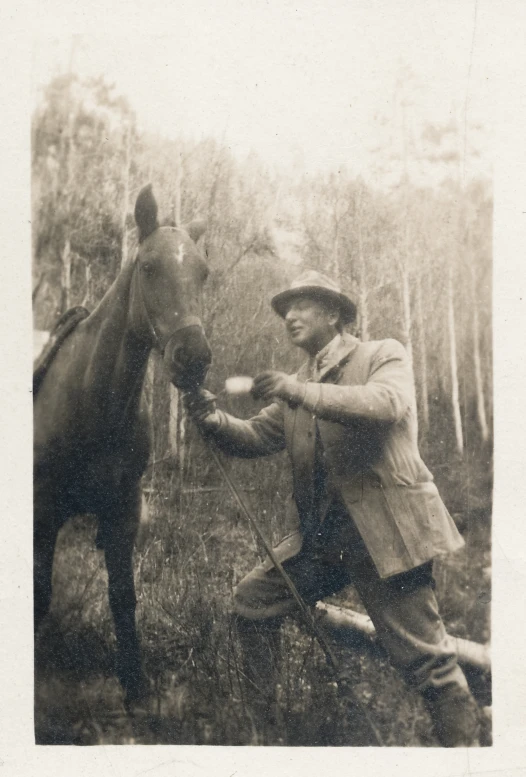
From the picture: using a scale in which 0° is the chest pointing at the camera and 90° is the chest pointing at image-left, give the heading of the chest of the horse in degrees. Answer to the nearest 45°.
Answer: approximately 315°

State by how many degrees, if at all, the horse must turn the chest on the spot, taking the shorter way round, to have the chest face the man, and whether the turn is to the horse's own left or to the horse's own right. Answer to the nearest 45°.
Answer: approximately 45° to the horse's own left
